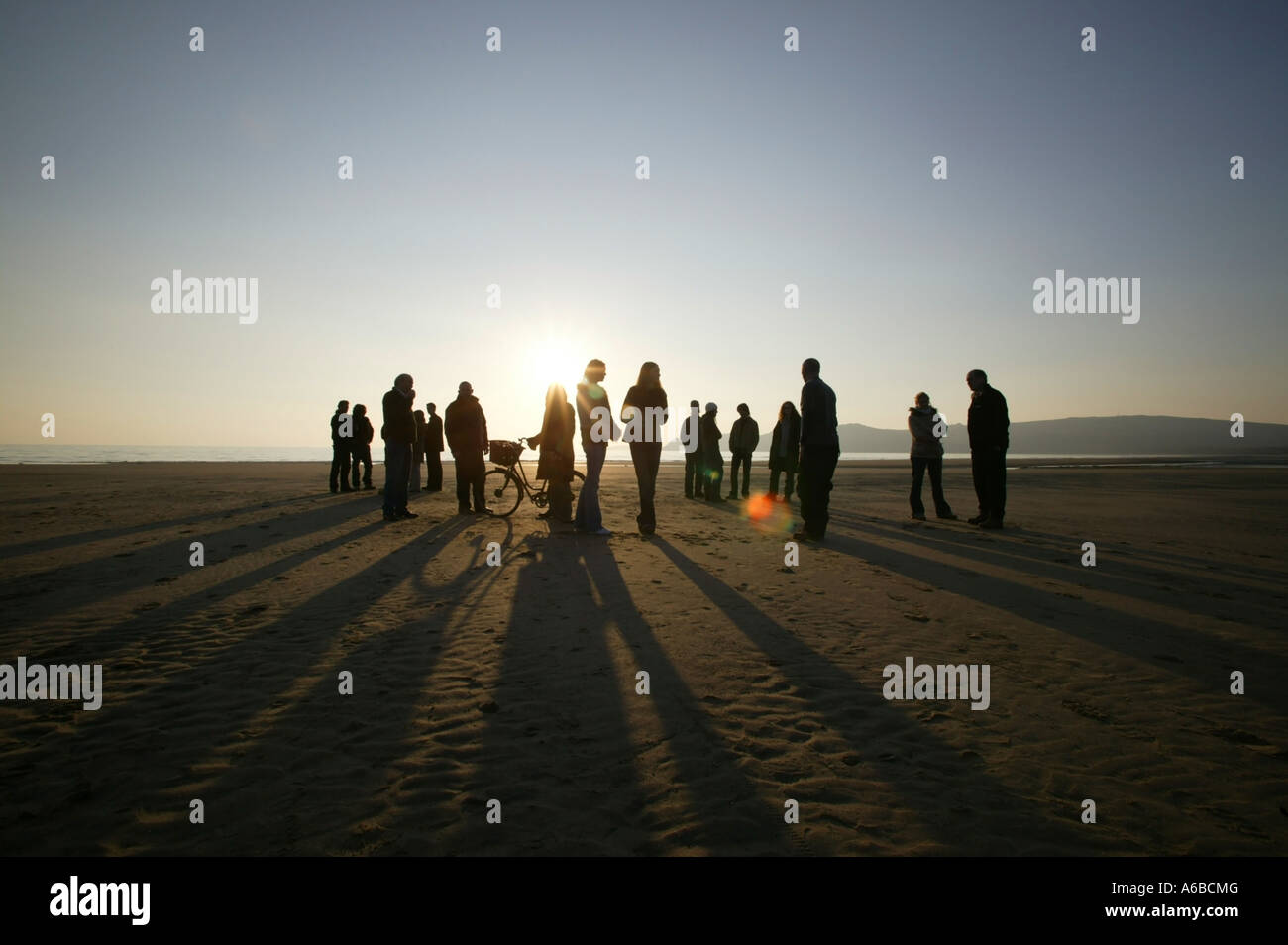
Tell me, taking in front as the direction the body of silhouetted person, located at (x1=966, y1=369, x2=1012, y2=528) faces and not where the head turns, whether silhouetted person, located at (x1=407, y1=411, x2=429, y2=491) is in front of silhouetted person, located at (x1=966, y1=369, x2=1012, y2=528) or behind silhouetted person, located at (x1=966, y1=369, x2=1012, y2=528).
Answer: in front

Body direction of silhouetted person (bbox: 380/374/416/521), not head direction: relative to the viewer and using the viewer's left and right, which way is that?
facing to the right of the viewer

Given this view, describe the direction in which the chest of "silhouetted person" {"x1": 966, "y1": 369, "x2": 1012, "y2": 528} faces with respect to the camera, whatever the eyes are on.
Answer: to the viewer's left

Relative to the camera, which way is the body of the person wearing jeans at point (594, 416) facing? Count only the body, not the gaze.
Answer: to the viewer's right
